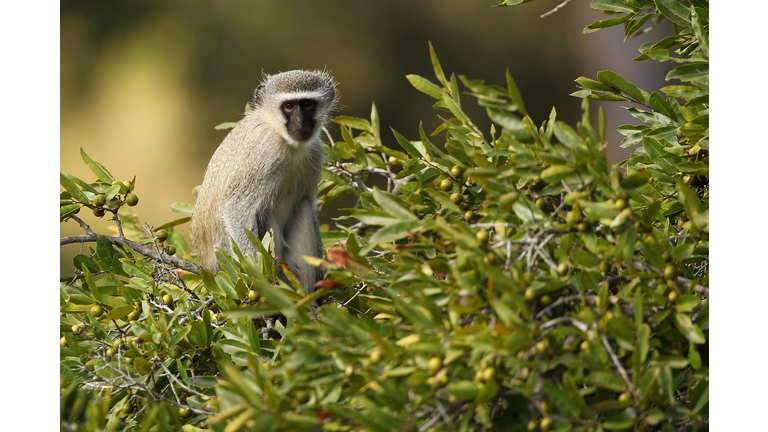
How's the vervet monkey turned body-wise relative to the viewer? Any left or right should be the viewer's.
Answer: facing the viewer and to the right of the viewer
